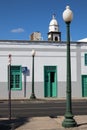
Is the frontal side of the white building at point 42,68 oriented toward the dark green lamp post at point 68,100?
yes

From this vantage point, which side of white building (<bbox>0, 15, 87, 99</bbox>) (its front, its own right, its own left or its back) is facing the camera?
front
